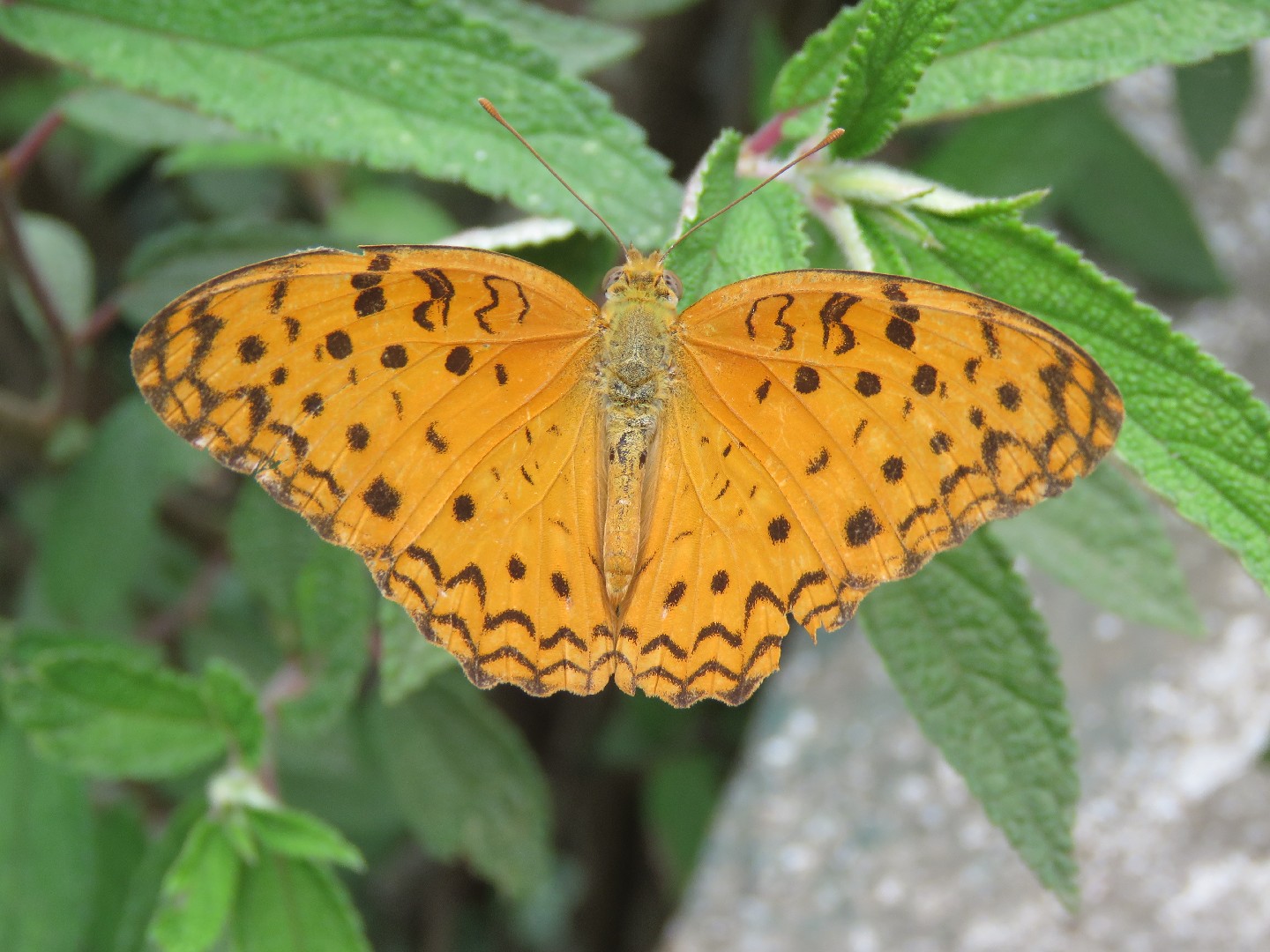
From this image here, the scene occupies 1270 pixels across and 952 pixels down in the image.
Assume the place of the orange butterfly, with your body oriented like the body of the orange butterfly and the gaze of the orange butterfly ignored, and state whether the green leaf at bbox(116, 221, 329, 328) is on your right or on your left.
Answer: on your left

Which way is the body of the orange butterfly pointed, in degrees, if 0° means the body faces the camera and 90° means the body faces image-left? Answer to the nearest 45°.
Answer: approximately 180°

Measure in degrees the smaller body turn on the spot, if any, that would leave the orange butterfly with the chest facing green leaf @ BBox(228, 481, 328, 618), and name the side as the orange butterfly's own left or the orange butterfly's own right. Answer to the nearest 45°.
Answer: approximately 45° to the orange butterfly's own left

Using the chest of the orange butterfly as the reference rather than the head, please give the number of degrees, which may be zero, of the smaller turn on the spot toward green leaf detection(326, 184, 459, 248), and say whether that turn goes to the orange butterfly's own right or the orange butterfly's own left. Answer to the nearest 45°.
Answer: approximately 45° to the orange butterfly's own left

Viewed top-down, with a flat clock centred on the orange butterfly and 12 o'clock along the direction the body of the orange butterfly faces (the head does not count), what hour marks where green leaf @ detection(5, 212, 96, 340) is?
The green leaf is roughly at 10 o'clock from the orange butterfly.

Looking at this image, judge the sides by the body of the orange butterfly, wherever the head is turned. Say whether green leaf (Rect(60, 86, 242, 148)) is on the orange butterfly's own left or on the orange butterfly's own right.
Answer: on the orange butterfly's own left
